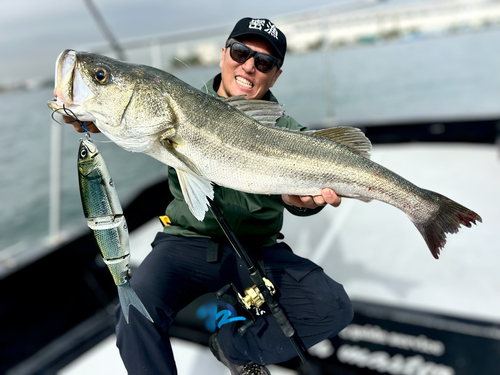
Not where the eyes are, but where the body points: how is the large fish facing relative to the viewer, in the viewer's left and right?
facing to the left of the viewer
